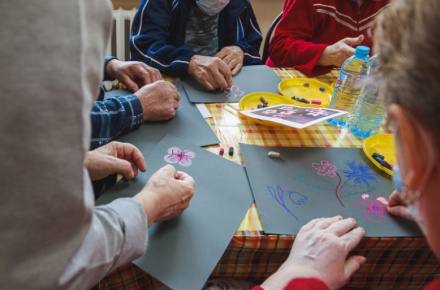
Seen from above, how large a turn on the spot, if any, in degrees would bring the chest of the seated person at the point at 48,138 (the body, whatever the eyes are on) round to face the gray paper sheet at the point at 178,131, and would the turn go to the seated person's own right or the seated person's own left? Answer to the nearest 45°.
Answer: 0° — they already face it

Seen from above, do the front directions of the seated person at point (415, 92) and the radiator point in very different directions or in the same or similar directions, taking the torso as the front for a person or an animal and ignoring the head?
very different directions

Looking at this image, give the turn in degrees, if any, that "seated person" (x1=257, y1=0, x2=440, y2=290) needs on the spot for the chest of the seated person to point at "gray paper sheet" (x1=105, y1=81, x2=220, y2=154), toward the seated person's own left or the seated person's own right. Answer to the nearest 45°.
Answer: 0° — they already face it

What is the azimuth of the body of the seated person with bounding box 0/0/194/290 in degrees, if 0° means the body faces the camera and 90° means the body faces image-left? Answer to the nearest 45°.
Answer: approximately 225°

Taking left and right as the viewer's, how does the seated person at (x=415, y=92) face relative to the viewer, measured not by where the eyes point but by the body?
facing away from the viewer and to the left of the viewer

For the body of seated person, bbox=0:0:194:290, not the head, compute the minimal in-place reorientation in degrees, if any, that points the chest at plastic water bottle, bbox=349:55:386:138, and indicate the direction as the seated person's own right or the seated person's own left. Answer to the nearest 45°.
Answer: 0° — they already face it

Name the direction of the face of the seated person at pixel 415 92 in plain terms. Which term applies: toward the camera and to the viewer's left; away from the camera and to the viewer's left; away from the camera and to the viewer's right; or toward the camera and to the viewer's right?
away from the camera and to the viewer's left

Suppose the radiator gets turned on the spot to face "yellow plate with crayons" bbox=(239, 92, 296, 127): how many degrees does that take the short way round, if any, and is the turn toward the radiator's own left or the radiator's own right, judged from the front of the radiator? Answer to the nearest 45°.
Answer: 0° — it already faces it

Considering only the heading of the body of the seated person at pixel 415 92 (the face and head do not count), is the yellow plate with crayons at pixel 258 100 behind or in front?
in front
